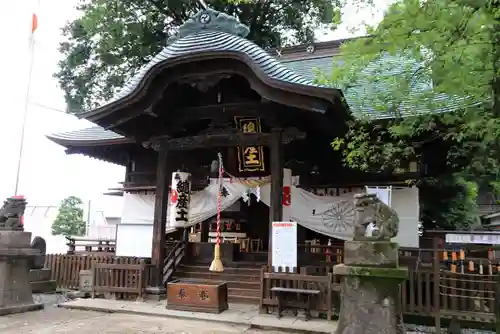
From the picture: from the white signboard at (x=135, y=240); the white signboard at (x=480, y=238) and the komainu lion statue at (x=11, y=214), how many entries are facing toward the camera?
2

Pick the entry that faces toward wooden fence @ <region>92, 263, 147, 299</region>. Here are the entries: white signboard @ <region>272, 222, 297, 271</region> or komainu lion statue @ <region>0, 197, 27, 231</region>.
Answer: the komainu lion statue

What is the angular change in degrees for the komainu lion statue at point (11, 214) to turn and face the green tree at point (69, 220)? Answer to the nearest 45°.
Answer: approximately 90° to its left

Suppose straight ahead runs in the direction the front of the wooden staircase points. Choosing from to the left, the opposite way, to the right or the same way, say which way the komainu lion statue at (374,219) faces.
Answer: to the right

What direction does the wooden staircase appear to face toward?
toward the camera

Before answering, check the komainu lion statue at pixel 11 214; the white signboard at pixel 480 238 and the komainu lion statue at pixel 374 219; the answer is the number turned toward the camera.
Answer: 1

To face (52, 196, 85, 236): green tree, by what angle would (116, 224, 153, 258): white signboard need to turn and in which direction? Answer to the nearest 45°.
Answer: approximately 180°

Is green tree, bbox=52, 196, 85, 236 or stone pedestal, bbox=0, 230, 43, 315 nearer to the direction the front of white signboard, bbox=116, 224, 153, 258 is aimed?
the stone pedestal

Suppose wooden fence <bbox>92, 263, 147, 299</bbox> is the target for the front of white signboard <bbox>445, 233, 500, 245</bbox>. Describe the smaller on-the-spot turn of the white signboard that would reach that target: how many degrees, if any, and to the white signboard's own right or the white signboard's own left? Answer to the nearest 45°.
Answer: approximately 90° to the white signboard's own right

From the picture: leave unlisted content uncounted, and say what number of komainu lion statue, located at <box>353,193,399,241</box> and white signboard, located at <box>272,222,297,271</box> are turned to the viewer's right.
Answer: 0

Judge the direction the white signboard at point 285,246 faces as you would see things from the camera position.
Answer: facing the viewer

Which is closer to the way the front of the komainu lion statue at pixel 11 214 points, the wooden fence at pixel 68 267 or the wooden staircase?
the wooden staircase

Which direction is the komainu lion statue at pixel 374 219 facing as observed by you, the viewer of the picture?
facing to the left of the viewer

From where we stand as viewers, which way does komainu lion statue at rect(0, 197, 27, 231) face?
facing to the right of the viewer

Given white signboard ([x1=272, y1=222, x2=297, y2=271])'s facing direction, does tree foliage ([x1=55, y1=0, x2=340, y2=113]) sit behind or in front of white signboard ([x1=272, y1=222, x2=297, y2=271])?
behind
